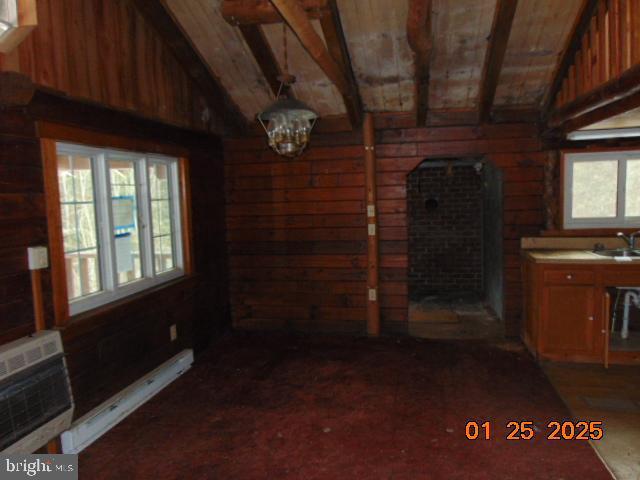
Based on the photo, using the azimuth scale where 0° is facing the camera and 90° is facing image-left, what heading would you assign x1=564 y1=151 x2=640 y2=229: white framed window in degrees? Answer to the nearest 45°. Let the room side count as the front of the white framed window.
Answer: approximately 0°

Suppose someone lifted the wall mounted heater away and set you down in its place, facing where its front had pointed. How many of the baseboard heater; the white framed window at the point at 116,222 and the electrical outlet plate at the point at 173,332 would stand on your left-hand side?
3

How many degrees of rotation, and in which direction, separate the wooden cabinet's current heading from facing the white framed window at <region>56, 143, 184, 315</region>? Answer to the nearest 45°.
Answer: approximately 45° to its right

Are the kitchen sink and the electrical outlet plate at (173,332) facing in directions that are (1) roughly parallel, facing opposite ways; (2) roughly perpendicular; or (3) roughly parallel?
roughly perpendicular

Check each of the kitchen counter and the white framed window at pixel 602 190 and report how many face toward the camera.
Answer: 2

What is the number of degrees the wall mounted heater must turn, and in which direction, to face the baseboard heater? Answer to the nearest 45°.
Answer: approximately 90° to its left

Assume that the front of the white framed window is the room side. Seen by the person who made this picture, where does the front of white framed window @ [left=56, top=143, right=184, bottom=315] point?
facing the viewer and to the right of the viewer

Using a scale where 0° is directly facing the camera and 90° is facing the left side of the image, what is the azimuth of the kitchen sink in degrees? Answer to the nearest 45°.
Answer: approximately 0°
